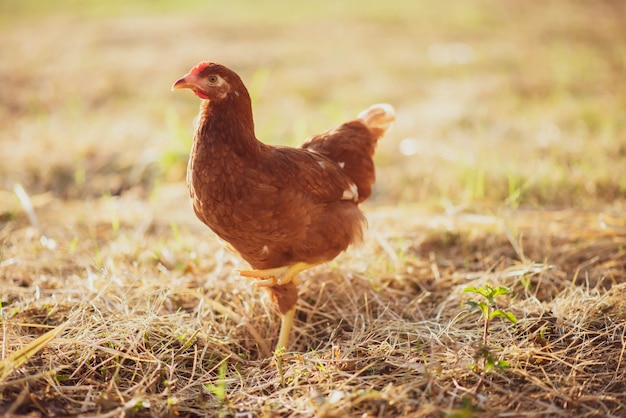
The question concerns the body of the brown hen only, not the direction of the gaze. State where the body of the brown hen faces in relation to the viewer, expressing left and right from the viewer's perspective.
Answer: facing to the left of the viewer
